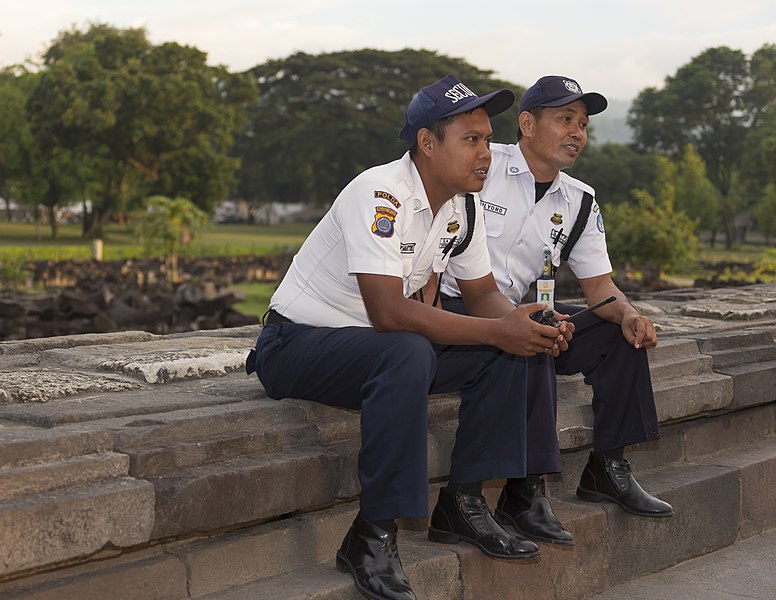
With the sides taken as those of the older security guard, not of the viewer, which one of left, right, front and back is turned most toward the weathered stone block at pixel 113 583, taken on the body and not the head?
right

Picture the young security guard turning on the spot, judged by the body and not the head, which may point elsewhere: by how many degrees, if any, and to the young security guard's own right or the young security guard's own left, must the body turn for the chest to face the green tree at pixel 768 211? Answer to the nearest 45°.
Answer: approximately 135° to the young security guard's own left

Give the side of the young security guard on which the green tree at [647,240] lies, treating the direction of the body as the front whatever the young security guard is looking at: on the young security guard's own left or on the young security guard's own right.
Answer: on the young security guard's own left

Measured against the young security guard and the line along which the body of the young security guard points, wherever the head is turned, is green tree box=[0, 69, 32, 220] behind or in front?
behind

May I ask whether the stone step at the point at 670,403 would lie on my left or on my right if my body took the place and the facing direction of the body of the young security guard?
on my left

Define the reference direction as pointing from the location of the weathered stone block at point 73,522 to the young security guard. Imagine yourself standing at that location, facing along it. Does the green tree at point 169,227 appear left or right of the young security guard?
left

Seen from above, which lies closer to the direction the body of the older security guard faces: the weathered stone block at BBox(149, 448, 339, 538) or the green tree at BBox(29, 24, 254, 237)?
the weathered stone block

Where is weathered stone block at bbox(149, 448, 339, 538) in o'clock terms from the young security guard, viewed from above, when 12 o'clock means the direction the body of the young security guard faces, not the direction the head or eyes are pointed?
The weathered stone block is roughly at 3 o'clock from the young security guard.

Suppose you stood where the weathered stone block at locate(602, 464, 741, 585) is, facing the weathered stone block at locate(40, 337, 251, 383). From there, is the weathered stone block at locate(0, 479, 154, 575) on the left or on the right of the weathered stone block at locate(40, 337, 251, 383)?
left
